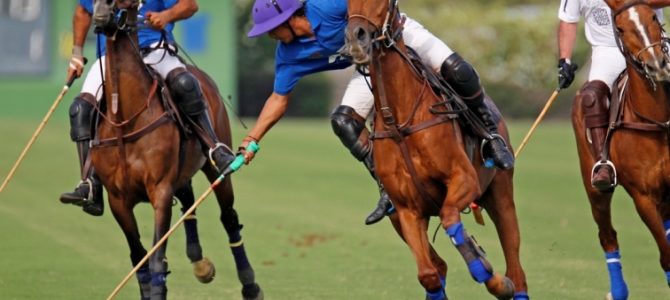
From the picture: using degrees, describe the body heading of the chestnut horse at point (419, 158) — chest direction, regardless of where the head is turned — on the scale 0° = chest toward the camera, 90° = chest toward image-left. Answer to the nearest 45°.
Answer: approximately 45°

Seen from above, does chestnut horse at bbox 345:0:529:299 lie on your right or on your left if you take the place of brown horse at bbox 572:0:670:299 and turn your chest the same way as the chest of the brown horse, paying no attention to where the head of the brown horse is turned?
on your right

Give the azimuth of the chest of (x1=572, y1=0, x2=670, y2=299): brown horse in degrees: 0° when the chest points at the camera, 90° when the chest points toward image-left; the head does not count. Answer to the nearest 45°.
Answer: approximately 315°

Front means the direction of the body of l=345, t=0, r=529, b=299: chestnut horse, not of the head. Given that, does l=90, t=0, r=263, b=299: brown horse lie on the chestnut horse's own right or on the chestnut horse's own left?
on the chestnut horse's own right
